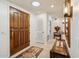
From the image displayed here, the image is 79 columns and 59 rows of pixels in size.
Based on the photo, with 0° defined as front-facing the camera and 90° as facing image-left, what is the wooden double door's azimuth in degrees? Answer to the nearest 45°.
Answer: approximately 315°
